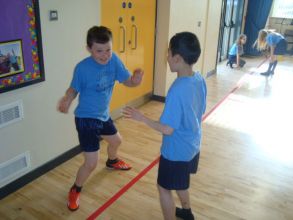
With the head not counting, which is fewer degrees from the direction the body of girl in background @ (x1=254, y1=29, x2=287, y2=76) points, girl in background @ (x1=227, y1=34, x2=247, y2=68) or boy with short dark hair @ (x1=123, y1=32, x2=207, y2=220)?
the girl in background

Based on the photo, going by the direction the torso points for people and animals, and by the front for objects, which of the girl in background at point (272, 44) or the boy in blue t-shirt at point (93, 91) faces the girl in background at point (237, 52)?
the girl in background at point (272, 44)

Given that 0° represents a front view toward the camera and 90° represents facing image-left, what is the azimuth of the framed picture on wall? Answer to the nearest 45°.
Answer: approximately 315°

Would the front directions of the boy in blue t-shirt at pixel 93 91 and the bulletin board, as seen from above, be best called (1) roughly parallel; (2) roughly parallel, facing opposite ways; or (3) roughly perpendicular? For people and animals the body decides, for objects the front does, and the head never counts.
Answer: roughly parallel

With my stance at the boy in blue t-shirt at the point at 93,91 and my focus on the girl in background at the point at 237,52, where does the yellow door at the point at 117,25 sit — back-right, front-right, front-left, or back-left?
front-left

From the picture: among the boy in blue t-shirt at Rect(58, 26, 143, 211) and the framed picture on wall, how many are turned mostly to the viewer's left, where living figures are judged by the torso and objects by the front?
0

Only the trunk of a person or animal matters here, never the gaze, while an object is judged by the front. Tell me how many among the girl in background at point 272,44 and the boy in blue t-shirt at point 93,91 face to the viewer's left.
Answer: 1

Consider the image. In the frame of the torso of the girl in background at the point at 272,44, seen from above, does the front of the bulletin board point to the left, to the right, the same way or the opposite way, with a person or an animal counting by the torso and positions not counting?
the opposite way

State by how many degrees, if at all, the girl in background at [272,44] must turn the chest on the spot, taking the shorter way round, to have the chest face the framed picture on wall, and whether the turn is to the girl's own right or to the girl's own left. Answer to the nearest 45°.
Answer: approximately 90° to the girl's own left

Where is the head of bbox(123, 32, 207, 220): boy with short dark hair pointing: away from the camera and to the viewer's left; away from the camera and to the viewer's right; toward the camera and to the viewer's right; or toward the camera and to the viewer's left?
away from the camera and to the viewer's left

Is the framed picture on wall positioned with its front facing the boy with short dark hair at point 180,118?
yes

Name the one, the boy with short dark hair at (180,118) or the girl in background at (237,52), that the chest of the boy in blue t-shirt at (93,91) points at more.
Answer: the boy with short dark hair

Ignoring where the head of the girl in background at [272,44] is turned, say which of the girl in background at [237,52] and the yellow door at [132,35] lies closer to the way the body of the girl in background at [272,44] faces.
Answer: the girl in background

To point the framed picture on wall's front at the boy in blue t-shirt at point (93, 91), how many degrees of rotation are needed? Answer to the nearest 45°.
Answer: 0° — it already faces them

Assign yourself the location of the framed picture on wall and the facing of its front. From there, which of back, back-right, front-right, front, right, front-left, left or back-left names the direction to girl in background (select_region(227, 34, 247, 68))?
left

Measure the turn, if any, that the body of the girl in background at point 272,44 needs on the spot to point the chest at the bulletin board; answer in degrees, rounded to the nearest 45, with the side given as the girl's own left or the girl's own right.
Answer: approximately 90° to the girl's own left

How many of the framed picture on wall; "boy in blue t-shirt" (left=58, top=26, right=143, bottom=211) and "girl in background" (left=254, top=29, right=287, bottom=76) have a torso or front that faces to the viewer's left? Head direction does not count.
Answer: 1

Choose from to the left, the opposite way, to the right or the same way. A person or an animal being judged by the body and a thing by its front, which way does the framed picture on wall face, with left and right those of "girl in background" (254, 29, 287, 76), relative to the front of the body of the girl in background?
the opposite way

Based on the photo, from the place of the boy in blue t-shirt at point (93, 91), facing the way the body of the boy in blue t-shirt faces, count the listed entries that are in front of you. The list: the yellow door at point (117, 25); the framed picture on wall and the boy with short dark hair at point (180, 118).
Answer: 1

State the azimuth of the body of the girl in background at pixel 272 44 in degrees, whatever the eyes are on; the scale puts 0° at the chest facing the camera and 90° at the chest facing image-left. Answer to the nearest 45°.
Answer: approximately 90°

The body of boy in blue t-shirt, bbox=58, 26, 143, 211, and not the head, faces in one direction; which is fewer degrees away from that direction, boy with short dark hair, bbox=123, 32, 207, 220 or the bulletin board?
the boy with short dark hair
